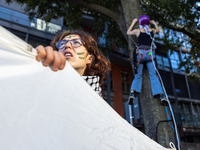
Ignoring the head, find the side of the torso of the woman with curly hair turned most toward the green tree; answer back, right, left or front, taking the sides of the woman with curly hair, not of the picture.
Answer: back

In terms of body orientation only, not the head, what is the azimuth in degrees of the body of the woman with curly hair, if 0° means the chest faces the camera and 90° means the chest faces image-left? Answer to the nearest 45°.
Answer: approximately 45°

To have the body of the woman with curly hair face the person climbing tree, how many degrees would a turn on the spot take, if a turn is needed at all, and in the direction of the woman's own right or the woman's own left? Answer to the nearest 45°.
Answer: approximately 180°
